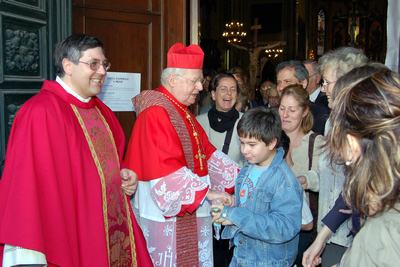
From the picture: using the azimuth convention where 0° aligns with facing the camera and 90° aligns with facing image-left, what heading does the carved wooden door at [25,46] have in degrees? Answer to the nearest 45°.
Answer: approximately 315°

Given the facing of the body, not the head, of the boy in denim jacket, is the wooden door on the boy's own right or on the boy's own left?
on the boy's own right

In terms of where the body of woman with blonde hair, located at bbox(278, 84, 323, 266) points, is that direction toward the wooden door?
no

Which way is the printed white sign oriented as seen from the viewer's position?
toward the camera

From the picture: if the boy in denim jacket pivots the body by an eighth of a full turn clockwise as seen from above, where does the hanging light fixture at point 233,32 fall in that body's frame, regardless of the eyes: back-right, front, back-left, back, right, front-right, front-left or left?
right

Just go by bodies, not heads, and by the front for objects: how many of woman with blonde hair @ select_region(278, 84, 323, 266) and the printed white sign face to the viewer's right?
0

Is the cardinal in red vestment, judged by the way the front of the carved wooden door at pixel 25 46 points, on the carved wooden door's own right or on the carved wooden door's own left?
on the carved wooden door's own left

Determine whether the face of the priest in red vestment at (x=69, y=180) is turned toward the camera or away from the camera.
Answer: toward the camera

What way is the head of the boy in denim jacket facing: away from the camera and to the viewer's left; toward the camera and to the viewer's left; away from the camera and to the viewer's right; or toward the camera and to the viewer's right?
toward the camera and to the viewer's left

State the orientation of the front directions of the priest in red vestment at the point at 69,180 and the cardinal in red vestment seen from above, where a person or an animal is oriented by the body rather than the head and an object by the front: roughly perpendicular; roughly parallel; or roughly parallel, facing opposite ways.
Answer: roughly parallel

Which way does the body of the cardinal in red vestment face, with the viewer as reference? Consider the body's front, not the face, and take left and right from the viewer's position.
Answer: facing the viewer and to the right of the viewer

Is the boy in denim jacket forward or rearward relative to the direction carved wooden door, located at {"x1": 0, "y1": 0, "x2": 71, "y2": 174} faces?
forward

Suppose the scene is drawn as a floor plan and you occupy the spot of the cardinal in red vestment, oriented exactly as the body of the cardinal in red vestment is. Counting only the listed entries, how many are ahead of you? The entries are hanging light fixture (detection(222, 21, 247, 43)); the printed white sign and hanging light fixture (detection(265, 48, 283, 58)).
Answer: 0

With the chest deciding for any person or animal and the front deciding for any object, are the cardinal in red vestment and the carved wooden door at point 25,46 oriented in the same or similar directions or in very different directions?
same or similar directions

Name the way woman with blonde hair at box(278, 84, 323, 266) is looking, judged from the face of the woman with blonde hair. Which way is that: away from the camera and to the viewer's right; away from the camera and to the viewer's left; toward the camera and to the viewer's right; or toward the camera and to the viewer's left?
toward the camera and to the viewer's left

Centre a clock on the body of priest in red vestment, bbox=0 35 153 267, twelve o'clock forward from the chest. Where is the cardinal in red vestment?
The cardinal in red vestment is roughly at 9 o'clock from the priest in red vestment.

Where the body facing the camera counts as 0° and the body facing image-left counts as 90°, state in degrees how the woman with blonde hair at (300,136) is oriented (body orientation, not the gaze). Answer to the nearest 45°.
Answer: approximately 45°

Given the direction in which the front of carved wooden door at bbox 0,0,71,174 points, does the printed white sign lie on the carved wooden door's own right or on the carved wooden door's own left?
on the carved wooden door's own left
